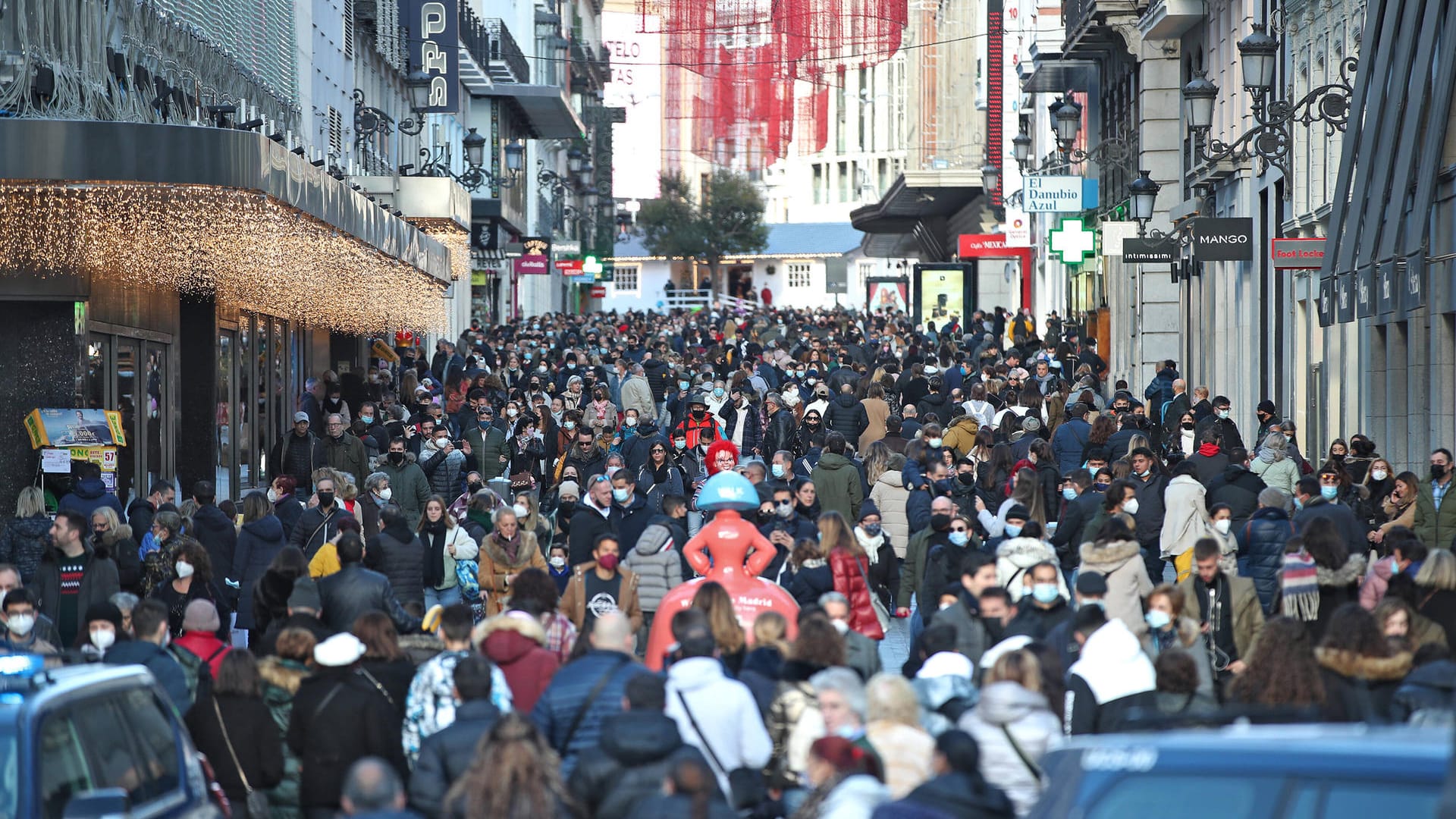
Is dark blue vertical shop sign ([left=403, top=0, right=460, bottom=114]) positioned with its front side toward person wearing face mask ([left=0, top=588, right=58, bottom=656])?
yes

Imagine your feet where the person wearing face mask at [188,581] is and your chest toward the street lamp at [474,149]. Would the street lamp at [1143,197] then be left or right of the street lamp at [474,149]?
right

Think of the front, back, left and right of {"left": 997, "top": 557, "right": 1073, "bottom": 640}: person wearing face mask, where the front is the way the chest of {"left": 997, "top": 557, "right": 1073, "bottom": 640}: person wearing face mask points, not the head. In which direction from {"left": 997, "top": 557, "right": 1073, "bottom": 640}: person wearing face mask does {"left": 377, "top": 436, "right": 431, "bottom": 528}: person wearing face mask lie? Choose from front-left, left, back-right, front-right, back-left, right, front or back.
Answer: back-right

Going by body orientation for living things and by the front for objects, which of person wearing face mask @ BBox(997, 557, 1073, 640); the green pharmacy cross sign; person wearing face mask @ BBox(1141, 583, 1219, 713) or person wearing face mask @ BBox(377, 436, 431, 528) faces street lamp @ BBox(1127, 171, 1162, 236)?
the green pharmacy cross sign

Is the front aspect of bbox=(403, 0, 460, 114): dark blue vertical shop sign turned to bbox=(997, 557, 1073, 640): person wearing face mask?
yes

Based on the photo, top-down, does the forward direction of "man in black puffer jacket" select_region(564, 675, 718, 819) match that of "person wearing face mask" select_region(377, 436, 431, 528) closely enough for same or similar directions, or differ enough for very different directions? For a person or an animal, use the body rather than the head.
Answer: very different directions

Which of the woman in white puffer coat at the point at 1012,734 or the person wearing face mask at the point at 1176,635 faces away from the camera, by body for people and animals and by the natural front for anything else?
the woman in white puffer coat

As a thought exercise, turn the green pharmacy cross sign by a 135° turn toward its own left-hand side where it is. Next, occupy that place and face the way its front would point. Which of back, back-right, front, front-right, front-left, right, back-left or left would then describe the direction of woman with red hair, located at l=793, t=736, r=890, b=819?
back-right

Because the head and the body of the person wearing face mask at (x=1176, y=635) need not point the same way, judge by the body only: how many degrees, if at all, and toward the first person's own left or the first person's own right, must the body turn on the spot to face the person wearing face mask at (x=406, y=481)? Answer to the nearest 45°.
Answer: approximately 90° to the first person's own right

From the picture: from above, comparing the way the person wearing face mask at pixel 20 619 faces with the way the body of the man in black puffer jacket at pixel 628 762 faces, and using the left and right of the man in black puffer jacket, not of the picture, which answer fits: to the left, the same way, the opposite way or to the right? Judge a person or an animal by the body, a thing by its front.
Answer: the opposite way

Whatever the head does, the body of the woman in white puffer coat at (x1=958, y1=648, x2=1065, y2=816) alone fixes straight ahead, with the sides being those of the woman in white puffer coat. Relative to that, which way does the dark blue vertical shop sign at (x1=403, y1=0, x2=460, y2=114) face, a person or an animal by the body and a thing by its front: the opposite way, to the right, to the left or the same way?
the opposite way

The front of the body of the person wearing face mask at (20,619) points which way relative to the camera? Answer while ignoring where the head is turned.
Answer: toward the camera

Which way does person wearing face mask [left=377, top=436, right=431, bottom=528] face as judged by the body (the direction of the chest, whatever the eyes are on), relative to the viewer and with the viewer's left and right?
facing the viewer

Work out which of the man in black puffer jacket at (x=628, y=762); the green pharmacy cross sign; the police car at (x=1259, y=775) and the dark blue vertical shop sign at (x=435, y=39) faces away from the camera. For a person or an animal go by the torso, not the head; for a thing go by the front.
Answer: the man in black puffer jacket
